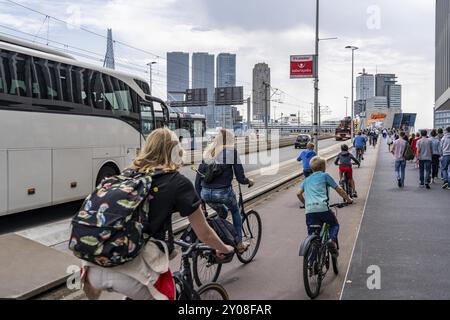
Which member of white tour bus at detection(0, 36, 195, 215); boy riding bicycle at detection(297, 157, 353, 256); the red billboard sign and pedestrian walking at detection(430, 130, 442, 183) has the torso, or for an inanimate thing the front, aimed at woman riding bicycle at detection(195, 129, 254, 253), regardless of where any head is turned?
the red billboard sign

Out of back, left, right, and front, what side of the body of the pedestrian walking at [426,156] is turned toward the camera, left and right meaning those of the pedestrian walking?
back

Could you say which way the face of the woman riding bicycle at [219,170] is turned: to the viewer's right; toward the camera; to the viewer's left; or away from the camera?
away from the camera

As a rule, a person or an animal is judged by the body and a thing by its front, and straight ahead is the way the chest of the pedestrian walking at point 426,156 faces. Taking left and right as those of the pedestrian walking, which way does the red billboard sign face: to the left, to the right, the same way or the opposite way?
the opposite way

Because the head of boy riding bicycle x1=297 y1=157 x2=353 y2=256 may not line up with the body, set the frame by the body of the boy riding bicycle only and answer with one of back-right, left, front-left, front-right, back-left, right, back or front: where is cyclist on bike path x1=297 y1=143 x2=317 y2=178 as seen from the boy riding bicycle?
front-left

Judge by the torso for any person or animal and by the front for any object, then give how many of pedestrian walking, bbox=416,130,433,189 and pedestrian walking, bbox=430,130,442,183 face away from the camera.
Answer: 2

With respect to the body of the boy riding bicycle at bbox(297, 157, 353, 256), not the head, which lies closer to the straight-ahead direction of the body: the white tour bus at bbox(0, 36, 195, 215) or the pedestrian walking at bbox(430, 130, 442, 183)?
the pedestrian walking

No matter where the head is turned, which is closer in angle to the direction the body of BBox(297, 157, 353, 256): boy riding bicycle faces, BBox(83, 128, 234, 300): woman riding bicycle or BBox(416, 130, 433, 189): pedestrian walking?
the pedestrian walking

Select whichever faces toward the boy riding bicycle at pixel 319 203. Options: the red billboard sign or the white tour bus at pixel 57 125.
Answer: the red billboard sign

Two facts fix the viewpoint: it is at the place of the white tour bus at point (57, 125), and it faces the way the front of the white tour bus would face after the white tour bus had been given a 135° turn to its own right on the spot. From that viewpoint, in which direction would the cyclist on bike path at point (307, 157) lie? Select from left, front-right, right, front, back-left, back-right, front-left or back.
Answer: left

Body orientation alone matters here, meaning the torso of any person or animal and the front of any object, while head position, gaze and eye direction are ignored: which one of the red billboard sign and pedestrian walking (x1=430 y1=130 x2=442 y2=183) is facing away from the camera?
the pedestrian walking

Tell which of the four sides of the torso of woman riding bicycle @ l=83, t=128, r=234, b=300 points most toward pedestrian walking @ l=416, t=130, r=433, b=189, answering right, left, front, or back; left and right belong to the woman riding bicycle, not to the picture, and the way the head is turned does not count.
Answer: front

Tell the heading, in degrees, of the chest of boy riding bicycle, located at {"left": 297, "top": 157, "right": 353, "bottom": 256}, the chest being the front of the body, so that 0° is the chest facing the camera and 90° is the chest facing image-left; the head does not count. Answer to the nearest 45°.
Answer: approximately 225°
